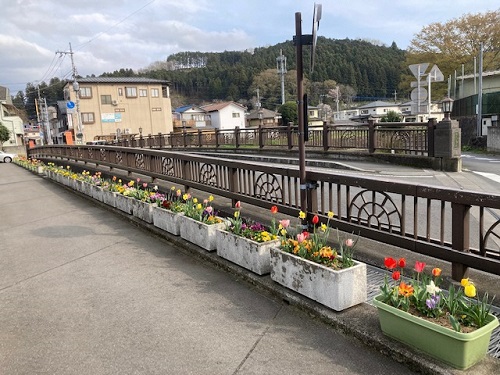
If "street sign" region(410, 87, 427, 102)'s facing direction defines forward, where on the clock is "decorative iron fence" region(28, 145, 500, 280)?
The decorative iron fence is roughly at 6 o'clock from the street sign.

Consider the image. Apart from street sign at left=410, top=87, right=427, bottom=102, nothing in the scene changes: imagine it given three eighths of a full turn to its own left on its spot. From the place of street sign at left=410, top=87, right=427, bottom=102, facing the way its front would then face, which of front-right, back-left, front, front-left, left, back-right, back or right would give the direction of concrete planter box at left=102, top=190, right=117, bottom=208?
front

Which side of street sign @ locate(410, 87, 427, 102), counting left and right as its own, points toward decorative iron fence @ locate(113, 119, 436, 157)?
left

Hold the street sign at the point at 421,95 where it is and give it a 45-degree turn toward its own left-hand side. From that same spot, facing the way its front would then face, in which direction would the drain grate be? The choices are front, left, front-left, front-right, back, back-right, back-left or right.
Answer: back-left

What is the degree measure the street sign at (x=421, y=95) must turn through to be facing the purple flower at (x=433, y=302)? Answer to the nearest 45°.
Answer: approximately 180°

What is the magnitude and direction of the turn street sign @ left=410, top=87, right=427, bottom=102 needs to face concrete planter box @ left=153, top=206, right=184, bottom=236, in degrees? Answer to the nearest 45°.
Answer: approximately 180°

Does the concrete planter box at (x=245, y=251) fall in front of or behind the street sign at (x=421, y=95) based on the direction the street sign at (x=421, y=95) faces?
behind

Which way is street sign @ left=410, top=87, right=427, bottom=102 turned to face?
away from the camera
